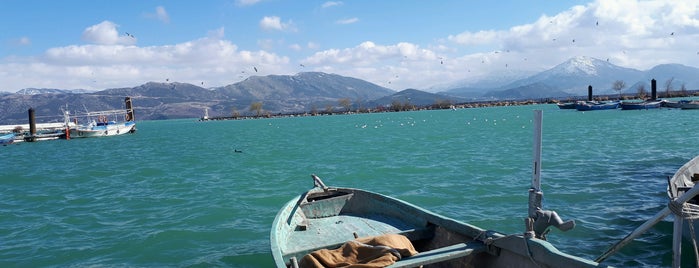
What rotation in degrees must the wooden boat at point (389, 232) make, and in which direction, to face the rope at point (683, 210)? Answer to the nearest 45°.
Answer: approximately 180°

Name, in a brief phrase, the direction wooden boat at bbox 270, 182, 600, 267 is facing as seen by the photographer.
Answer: facing away from the viewer and to the left of the viewer

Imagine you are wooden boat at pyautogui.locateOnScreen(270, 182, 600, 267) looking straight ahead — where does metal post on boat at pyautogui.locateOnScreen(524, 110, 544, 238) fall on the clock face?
The metal post on boat is roughly at 6 o'clock from the wooden boat.
